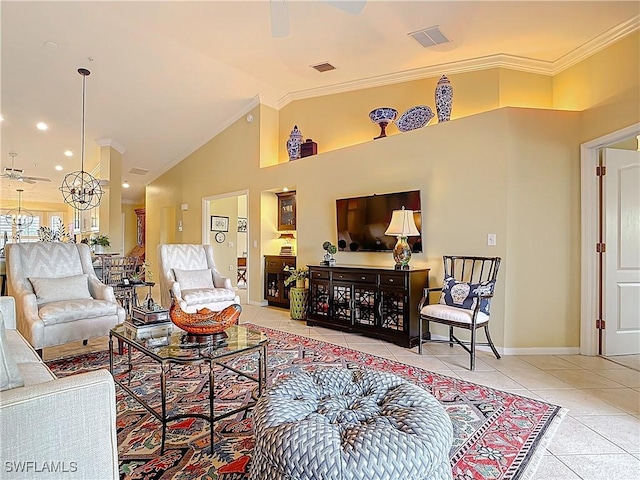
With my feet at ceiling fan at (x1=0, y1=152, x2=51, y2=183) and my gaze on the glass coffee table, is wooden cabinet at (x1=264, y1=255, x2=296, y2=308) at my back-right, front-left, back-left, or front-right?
front-left

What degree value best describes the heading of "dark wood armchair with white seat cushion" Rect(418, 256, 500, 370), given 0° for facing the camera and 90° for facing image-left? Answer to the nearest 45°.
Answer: approximately 45°

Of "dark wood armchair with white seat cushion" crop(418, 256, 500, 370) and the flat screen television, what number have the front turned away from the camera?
0

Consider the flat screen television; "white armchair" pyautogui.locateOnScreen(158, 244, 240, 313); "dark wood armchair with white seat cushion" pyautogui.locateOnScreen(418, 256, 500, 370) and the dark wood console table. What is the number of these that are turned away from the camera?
0

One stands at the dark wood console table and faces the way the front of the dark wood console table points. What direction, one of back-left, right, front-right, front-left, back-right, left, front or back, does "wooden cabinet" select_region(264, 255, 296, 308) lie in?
right

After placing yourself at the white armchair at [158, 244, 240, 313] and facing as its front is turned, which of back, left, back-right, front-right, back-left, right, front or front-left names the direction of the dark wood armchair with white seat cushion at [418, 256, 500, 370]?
front

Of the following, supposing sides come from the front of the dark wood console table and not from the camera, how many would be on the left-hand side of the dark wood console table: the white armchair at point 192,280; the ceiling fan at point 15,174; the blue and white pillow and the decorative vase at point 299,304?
1

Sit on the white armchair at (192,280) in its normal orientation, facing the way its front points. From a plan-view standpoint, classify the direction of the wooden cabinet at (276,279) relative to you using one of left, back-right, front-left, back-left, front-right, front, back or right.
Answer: left

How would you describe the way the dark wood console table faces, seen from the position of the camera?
facing the viewer and to the left of the viewer

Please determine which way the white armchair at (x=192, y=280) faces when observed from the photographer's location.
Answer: facing the viewer and to the right of the viewer

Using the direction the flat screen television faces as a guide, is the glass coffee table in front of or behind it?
in front

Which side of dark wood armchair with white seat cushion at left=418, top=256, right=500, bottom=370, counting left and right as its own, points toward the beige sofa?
front
